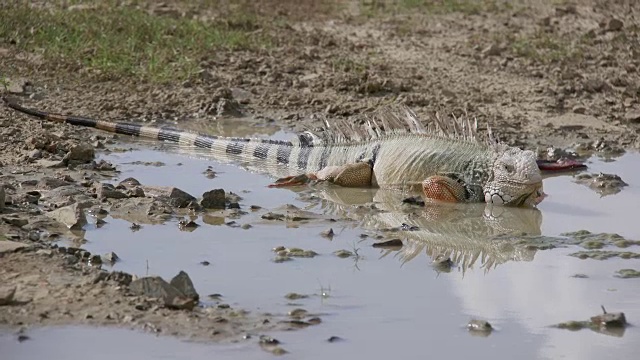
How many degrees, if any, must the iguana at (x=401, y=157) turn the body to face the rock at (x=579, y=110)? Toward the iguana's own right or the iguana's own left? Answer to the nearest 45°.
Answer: approximately 45° to the iguana's own left

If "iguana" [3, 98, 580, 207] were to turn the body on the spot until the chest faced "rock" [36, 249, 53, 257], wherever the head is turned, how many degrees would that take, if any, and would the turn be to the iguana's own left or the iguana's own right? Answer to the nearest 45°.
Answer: approximately 135° to the iguana's own right

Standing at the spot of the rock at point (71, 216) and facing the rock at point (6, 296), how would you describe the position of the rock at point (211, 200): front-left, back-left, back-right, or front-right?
back-left

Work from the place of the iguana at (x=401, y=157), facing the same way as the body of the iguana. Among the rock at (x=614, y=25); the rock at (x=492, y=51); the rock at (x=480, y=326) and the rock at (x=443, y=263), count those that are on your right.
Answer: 2

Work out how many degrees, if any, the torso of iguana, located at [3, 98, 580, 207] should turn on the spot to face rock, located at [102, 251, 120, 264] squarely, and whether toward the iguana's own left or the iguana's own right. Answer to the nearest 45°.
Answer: approximately 135° to the iguana's own right

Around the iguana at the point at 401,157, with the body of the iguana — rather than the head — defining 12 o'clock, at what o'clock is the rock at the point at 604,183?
The rock is roughly at 12 o'clock from the iguana.

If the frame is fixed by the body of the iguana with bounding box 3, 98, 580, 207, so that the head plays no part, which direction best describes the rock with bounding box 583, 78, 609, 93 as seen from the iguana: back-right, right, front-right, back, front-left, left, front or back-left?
front-left

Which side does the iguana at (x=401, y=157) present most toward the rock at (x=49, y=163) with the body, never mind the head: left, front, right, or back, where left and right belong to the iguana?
back

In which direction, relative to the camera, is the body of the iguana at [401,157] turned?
to the viewer's right

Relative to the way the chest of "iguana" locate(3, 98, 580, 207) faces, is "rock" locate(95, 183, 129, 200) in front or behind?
behind

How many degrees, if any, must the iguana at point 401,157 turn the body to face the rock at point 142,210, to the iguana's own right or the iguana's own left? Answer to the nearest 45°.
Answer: approximately 135° to the iguana's own right
